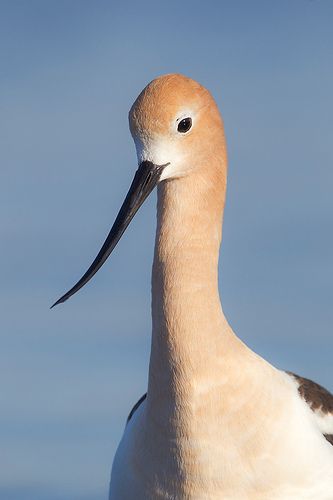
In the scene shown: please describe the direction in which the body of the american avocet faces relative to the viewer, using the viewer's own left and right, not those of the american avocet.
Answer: facing the viewer and to the left of the viewer
